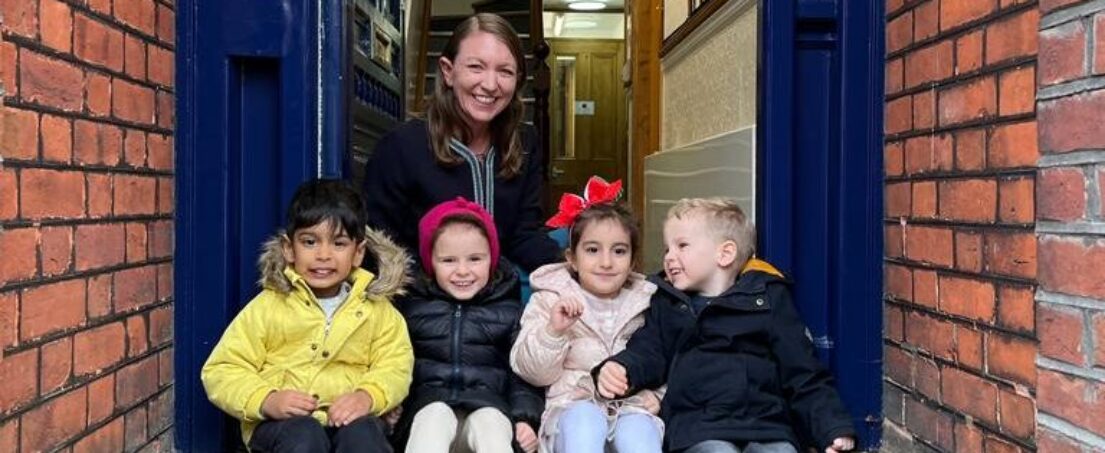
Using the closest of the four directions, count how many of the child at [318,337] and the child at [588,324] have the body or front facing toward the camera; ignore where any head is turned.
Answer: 2

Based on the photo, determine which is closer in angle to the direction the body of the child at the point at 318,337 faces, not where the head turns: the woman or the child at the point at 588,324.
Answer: the child

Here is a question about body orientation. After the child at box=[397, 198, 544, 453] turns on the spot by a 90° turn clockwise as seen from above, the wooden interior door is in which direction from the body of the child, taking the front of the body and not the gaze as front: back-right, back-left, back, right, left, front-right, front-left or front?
right

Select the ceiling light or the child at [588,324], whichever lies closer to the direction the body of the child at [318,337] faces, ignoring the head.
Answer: the child

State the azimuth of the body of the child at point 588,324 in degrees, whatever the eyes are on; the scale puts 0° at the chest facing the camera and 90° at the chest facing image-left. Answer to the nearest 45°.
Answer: approximately 0°
